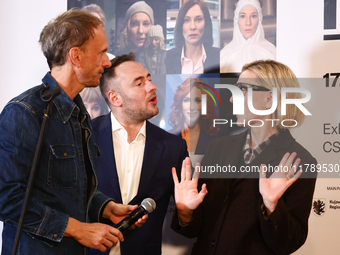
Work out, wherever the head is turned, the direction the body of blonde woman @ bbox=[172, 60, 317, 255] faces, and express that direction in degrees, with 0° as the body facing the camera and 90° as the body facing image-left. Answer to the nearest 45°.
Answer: approximately 45°

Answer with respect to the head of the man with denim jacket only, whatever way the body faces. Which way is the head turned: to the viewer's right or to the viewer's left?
to the viewer's right

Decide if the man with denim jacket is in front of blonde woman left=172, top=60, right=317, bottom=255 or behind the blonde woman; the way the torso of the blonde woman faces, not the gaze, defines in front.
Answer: in front
